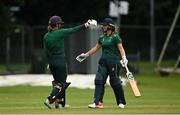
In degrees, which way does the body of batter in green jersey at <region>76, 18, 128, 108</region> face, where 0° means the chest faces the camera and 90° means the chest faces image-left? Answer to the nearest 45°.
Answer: approximately 45°

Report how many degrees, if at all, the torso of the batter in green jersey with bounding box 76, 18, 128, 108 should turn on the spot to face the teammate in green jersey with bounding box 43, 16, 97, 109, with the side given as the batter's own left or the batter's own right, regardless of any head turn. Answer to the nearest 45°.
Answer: approximately 45° to the batter's own right

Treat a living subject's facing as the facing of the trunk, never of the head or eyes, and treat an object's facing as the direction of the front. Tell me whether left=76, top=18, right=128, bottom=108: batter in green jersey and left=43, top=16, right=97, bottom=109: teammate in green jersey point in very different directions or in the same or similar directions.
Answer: very different directions

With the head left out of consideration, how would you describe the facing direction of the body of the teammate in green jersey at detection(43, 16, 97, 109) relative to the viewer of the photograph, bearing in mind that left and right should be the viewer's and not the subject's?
facing away from the viewer and to the right of the viewer

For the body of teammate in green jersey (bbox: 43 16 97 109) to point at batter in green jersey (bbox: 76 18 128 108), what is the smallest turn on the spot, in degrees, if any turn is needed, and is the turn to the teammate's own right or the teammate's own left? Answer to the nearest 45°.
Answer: approximately 45° to the teammate's own right
